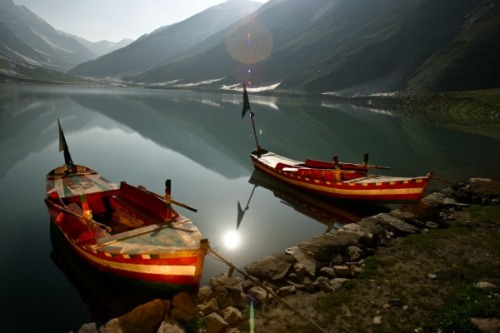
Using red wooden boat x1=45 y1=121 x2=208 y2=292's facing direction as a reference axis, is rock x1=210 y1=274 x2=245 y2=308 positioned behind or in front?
in front

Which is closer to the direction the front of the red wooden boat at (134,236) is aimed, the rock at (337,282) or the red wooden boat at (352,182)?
the rock

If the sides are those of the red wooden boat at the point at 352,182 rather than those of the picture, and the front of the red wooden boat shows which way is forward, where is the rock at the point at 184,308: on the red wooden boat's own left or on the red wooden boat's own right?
on the red wooden boat's own right

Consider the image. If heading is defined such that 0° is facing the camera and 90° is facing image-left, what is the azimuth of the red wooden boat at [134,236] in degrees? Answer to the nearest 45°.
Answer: approximately 315°

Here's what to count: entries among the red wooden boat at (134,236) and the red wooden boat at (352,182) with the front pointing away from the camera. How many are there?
0

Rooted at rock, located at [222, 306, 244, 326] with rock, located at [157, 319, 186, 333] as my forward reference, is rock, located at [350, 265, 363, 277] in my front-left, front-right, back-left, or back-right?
back-right

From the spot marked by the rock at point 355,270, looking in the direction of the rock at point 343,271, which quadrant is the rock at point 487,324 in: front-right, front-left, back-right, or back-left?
back-left

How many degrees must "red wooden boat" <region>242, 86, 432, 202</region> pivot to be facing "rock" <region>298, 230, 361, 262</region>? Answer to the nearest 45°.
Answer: approximately 45° to its right

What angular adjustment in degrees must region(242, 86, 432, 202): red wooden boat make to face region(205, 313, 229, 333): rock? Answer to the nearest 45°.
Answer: approximately 45° to its right

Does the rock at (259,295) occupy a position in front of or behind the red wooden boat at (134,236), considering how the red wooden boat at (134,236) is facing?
in front

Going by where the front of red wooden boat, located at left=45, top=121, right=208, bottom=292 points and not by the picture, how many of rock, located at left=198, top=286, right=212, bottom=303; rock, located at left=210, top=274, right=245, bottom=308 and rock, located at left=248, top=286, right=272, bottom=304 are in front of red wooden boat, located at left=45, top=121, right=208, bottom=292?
3

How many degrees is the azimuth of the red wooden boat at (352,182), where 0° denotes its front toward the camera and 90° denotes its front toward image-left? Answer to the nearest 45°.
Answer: approximately 315°

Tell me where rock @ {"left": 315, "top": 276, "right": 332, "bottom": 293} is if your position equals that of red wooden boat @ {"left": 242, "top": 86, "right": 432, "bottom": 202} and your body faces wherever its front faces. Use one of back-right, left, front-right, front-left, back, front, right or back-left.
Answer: front-right

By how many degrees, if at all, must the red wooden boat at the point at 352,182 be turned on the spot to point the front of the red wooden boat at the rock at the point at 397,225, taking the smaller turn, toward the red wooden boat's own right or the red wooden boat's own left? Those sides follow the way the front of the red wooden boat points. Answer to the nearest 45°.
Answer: approximately 45° to the red wooden boat's own right
